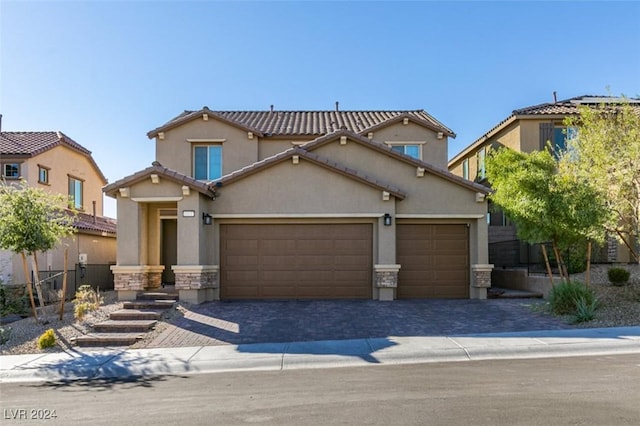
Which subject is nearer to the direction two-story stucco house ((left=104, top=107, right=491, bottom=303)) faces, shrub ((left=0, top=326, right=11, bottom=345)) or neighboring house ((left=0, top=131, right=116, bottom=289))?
the shrub

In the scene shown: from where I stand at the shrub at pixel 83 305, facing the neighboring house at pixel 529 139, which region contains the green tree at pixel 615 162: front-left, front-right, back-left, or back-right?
front-right

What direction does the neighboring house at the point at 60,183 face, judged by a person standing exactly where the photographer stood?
facing the viewer and to the left of the viewer

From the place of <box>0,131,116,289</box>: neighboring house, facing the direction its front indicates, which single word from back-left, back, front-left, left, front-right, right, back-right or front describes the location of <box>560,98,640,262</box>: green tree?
left

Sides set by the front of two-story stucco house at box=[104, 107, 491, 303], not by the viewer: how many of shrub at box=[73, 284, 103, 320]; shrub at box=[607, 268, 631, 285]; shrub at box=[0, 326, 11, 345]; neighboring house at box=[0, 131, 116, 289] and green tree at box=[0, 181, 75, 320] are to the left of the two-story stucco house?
1

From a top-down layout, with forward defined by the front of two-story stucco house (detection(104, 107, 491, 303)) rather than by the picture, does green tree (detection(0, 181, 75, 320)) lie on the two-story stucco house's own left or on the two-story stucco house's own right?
on the two-story stucco house's own right

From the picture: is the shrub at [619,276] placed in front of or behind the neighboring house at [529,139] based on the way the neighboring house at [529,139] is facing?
in front

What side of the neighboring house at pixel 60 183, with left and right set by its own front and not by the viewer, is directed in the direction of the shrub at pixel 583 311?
left

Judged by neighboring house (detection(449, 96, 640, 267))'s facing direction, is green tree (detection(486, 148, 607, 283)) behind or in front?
in front

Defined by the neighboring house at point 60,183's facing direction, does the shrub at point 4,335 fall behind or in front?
in front

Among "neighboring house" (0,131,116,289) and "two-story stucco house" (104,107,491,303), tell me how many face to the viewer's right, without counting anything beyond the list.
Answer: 0

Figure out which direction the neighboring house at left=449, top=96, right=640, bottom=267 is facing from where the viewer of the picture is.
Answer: facing the viewer and to the right of the viewer

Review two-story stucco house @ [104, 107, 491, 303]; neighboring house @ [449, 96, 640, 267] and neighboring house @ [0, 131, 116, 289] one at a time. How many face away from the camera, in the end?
0

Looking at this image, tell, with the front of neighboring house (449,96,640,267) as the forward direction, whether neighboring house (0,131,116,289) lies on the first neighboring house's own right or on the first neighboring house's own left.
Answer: on the first neighboring house's own right

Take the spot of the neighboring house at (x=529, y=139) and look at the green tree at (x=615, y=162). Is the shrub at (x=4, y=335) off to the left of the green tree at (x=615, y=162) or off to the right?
right

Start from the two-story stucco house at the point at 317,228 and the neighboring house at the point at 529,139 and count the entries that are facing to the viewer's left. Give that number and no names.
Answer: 0

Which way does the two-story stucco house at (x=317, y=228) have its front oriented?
toward the camera
